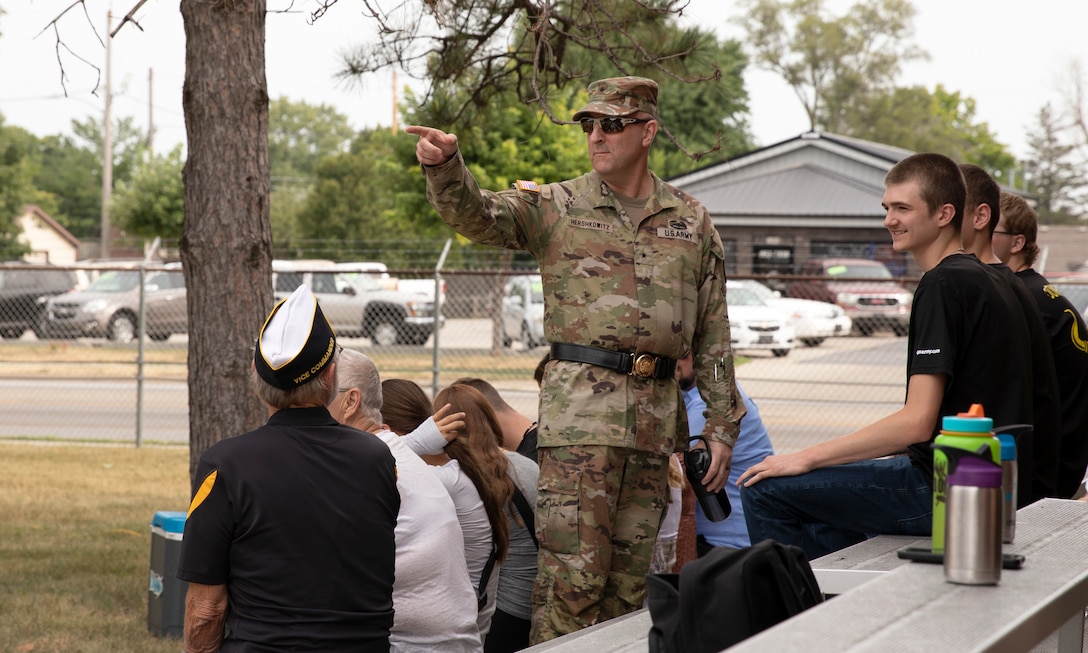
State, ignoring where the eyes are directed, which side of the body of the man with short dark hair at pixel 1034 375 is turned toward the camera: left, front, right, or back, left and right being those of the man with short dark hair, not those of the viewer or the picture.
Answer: left

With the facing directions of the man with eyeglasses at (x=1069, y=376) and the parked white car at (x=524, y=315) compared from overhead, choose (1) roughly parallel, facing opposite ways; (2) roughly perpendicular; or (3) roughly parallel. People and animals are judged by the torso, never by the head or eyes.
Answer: roughly perpendicular

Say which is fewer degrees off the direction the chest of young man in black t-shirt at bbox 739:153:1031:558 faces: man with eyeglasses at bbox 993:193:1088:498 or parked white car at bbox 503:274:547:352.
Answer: the parked white car

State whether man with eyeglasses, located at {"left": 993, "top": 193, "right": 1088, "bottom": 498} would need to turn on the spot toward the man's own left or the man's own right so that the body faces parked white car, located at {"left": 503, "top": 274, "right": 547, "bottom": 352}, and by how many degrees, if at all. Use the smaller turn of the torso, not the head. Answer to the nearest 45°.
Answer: approximately 45° to the man's own right

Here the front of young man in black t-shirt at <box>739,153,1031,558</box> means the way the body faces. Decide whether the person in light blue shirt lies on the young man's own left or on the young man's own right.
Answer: on the young man's own right

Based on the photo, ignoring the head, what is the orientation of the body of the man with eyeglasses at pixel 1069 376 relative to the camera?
to the viewer's left

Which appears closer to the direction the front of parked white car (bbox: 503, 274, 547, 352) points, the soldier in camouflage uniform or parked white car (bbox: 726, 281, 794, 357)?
the soldier in camouflage uniform

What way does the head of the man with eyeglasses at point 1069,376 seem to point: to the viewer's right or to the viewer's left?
to the viewer's left

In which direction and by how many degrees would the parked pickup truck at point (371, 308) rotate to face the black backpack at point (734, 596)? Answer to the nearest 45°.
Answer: approximately 45° to its right

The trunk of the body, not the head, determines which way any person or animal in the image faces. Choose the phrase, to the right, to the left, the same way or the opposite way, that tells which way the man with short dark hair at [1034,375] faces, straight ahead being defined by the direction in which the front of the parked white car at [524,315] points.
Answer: to the right

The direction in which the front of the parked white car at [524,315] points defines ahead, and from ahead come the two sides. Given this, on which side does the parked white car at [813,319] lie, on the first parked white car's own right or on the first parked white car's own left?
on the first parked white car's own left

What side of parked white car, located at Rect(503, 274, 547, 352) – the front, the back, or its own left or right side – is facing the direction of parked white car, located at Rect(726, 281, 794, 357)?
left
